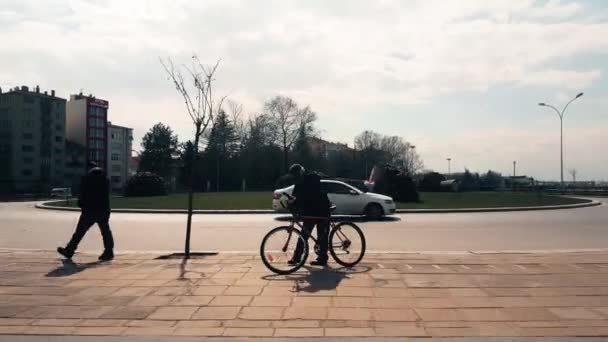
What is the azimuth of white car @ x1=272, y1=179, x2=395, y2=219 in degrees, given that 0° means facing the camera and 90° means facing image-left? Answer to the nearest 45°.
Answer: approximately 270°

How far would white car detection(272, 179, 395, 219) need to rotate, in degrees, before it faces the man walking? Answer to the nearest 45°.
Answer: approximately 135° to its right

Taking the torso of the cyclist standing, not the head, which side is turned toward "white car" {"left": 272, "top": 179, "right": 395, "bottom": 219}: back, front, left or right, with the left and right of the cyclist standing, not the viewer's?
right

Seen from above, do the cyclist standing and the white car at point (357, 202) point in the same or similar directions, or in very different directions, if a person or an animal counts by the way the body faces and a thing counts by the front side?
very different directions

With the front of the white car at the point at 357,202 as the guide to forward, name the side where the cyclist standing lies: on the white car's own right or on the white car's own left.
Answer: on the white car's own right

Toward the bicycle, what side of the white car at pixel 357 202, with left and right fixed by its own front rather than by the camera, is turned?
right

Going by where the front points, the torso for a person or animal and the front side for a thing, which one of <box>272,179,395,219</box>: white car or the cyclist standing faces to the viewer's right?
the white car

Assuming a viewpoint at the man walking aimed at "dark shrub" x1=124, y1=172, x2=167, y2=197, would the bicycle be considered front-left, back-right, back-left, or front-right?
back-right

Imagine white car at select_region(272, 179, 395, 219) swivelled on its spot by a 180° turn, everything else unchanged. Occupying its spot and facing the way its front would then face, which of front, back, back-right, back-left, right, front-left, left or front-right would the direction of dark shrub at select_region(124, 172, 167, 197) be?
front-right

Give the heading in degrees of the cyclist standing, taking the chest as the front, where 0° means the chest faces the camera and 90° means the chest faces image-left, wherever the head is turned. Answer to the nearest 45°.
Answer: approximately 90°
